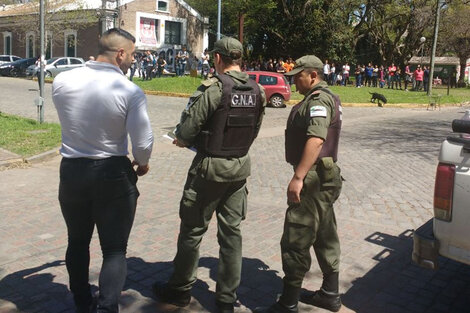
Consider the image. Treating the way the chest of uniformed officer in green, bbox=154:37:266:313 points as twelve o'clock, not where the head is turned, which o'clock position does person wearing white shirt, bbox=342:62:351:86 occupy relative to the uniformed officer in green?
The person wearing white shirt is roughly at 2 o'clock from the uniformed officer in green.

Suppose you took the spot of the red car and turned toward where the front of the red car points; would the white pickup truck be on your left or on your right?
on your left

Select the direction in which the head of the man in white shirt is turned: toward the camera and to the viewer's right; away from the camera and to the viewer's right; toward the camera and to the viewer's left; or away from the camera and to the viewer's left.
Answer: away from the camera and to the viewer's right

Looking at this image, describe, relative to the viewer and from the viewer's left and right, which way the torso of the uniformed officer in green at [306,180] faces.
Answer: facing to the left of the viewer

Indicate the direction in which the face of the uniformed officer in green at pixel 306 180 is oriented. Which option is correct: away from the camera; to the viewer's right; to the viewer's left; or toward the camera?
to the viewer's left

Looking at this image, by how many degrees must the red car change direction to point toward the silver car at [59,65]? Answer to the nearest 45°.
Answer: approximately 45° to its right

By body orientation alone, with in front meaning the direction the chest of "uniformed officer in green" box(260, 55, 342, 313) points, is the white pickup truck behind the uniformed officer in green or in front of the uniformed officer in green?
behind

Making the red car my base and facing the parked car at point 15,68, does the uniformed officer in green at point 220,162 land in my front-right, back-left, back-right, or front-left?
back-left

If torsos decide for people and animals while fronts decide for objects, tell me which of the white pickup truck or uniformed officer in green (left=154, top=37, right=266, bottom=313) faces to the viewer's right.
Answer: the white pickup truck
